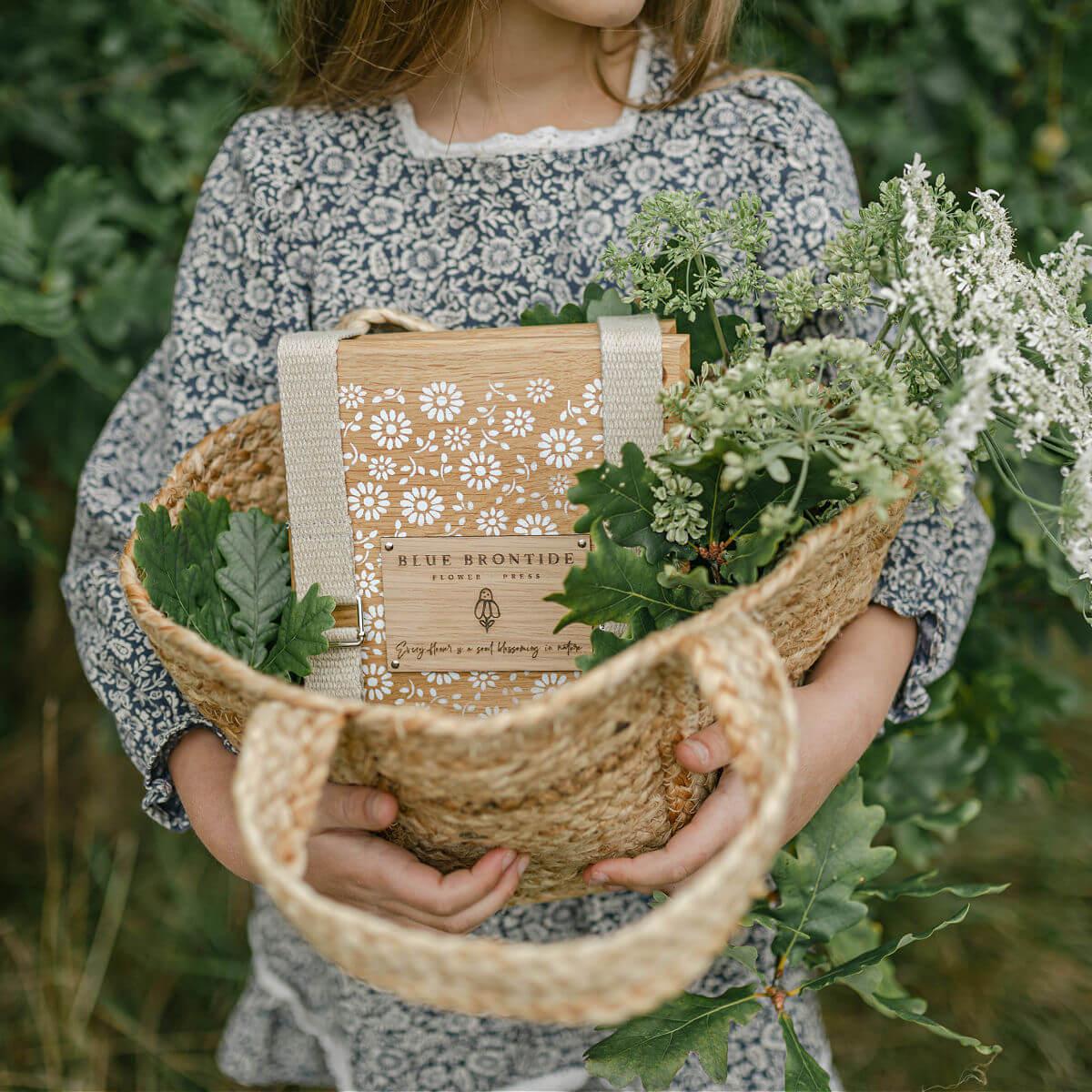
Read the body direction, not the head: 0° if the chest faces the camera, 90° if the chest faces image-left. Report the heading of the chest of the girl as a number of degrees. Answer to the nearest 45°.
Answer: approximately 0°
